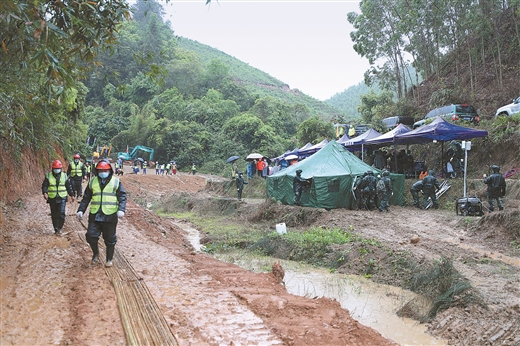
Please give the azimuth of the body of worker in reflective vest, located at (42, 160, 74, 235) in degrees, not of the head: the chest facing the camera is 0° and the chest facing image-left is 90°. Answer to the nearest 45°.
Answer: approximately 0°

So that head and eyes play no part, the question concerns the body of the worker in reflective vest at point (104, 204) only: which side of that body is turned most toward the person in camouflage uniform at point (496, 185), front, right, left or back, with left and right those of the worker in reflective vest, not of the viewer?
left

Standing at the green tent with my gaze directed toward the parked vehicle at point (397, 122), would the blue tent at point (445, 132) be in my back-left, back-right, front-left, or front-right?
front-right

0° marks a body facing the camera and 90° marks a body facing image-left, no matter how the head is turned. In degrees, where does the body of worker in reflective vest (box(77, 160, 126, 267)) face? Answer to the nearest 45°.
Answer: approximately 0°

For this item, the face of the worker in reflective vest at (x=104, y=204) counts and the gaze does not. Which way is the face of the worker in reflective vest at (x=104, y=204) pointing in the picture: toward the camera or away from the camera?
toward the camera

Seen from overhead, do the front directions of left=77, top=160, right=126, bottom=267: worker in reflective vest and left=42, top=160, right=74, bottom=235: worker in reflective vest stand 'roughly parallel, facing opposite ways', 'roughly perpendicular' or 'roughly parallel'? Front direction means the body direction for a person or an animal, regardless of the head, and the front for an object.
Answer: roughly parallel

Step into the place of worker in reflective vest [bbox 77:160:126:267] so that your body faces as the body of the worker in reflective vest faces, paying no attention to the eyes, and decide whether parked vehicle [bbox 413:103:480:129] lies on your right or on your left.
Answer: on your left

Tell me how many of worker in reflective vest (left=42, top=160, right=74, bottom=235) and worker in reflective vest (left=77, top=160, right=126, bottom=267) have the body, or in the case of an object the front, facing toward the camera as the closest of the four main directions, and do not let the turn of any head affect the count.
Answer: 2

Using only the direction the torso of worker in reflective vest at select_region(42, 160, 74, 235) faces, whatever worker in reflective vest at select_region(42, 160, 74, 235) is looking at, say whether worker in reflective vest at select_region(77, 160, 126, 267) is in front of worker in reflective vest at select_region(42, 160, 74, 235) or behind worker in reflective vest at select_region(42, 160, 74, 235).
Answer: in front

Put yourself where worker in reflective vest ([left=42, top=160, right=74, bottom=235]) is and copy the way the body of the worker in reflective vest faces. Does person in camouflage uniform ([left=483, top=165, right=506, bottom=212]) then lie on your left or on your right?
on your left
